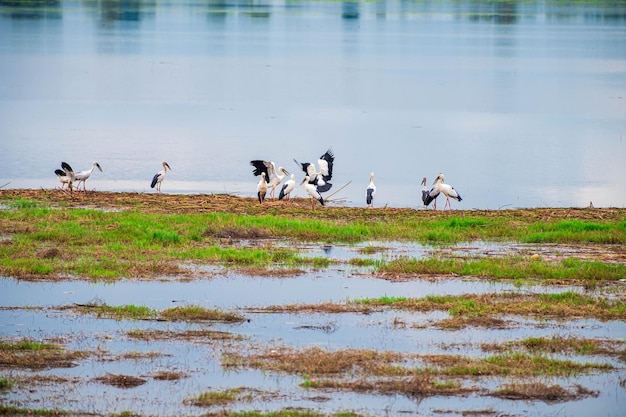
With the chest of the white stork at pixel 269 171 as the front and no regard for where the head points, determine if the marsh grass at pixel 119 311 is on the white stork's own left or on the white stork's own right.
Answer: on the white stork's own right

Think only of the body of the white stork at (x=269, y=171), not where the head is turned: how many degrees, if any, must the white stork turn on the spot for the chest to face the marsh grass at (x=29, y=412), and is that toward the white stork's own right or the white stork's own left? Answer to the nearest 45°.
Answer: approximately 90° to the white stork's own right

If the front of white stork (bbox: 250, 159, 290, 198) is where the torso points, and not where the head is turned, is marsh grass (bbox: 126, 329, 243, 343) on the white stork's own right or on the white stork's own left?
on the white stork's own right

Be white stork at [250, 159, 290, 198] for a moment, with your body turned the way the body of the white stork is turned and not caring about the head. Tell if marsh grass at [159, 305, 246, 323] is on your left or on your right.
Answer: on your right
